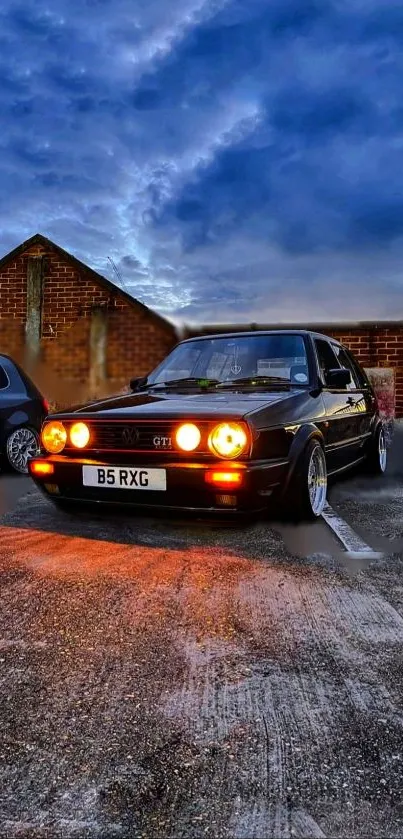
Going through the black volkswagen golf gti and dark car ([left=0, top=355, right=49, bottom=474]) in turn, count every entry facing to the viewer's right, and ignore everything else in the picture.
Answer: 0

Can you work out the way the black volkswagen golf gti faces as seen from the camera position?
facing the viewer and to the left of the viewer

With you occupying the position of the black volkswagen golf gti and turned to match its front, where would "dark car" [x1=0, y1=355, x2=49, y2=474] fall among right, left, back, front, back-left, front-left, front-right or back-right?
right

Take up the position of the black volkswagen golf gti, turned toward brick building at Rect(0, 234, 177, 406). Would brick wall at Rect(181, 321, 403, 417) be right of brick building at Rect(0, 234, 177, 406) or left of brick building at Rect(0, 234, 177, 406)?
right

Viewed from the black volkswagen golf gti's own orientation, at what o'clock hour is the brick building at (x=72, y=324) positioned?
The brick building is roughly at 4 o'clock from the black volkswagen golf gti.

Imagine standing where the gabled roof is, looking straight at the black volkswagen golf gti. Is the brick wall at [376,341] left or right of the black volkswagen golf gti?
left
